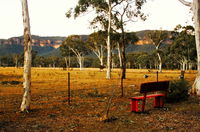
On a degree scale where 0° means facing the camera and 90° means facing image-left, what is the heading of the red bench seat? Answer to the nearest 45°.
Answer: approximately 135°

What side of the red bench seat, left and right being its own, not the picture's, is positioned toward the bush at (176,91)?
right
